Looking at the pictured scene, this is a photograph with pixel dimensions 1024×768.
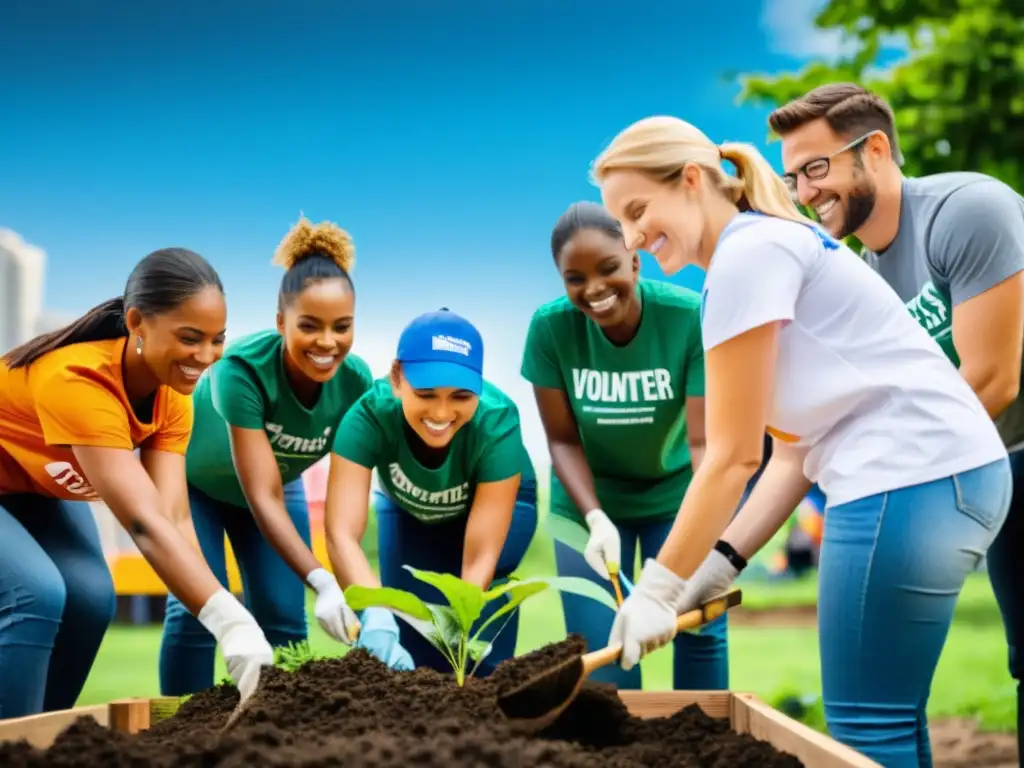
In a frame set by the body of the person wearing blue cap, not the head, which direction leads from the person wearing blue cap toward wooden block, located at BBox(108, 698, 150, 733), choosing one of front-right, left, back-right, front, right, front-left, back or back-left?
front-right

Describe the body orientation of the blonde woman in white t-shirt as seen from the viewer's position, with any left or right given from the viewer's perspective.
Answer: facing to the left of the viewer

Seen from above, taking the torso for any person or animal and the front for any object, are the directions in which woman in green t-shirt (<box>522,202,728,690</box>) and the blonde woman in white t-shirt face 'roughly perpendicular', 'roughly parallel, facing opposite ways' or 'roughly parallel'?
roughly perpendicular

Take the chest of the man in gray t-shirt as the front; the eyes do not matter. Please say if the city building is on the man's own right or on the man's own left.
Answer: on the man's own right

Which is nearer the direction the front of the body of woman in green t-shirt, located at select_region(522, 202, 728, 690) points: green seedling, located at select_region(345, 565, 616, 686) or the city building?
the green seedling

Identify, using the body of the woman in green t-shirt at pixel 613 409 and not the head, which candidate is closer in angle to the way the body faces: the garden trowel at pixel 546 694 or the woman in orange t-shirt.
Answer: the garden trowel

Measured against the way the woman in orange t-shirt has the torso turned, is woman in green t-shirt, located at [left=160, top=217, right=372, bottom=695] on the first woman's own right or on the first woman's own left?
on the first woman's own left
